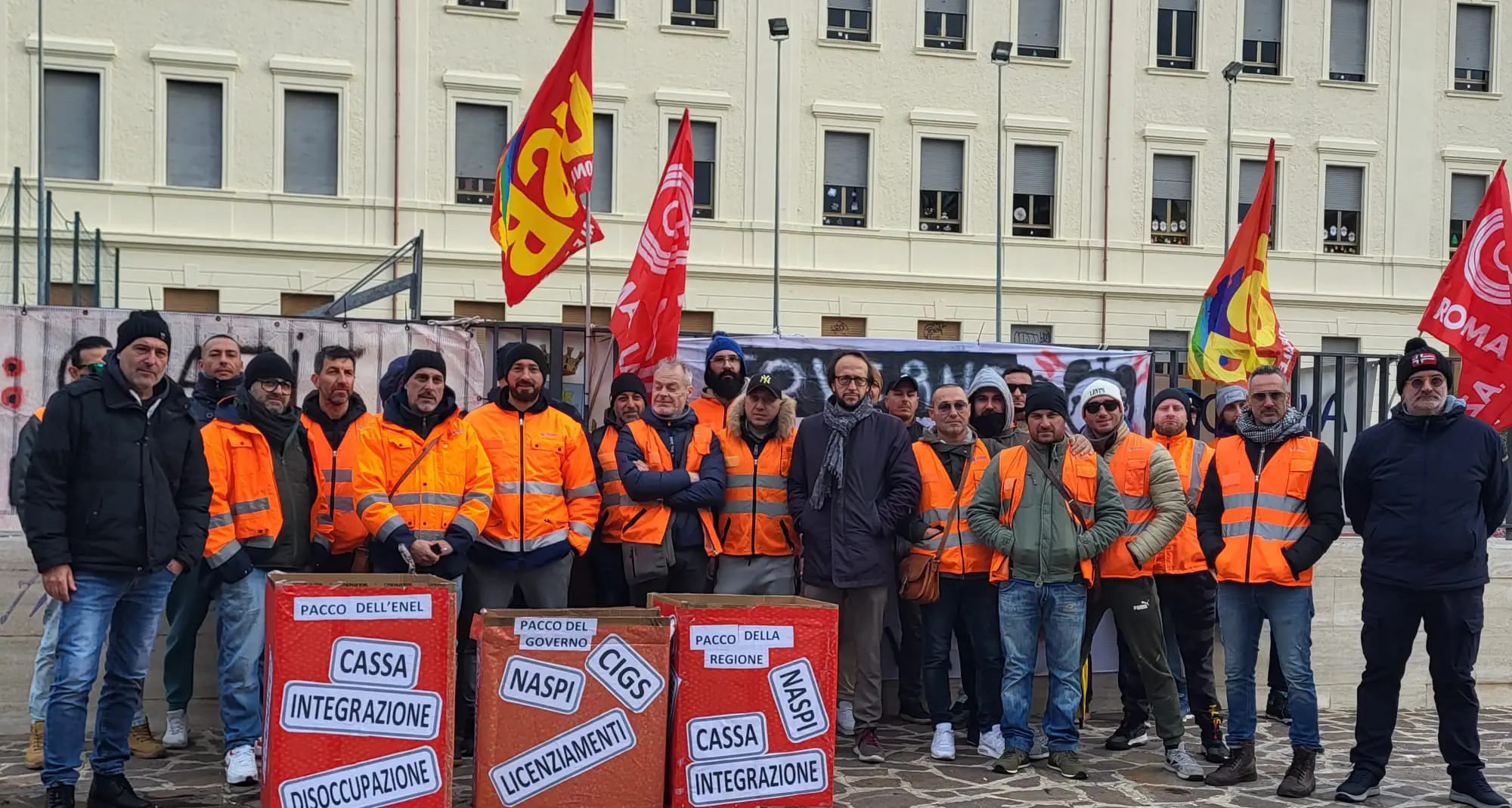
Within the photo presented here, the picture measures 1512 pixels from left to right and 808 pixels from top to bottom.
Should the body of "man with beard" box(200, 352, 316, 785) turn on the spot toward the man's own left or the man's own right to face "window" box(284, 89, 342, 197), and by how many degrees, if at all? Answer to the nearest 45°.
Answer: approximately 135° to the man's own left

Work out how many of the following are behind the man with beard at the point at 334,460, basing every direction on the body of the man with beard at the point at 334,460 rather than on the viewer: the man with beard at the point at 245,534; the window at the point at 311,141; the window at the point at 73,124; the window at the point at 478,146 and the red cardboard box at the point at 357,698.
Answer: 3

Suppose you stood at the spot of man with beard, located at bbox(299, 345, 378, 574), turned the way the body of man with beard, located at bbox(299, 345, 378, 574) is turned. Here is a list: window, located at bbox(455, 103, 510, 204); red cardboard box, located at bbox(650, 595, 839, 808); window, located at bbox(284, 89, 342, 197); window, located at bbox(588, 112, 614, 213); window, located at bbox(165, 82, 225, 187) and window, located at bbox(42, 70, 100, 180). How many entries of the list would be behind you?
5

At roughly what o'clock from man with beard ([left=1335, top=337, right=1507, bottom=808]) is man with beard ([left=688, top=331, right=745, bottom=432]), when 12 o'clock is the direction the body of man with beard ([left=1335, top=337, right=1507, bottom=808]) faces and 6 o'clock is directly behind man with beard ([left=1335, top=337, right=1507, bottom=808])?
man with beard ([left=688, top=331, right=745, bottom=432]) is roughly at 3 o'clock from man with beard ([left=1335, top=337, right=1507, bottom=808]).

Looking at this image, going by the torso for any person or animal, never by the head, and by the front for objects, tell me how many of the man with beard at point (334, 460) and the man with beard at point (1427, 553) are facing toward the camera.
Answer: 2

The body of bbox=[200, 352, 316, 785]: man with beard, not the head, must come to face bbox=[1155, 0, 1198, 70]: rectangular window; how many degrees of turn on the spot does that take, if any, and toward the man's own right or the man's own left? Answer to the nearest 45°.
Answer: approximately 90° to the man's own left

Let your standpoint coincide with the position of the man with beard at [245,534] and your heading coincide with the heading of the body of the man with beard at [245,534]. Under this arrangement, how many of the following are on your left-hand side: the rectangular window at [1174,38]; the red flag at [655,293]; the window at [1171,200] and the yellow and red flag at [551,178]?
4

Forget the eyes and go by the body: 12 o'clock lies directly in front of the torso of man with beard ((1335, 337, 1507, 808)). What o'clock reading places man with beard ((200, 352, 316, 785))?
man with beard ((200, 352, 316, 785)) is roughly at 2 o'clock from man with beard ((1335, 337, 1507, 808)).

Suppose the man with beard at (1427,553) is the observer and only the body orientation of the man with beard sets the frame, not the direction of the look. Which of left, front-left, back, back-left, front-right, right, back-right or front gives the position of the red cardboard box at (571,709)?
front-right

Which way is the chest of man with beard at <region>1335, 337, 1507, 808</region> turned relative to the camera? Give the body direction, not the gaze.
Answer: toward the camera

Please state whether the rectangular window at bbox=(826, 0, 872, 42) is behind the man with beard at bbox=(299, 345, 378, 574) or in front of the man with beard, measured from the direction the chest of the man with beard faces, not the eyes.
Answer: behind
